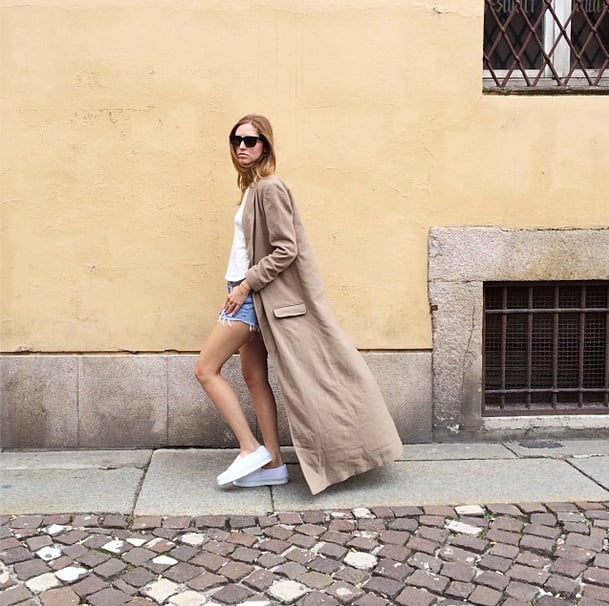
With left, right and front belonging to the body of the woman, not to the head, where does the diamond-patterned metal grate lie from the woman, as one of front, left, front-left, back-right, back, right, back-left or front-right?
back-right

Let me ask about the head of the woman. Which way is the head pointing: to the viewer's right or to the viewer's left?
to the viewer's left

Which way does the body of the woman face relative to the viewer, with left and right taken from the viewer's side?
facing to the left of the viewer

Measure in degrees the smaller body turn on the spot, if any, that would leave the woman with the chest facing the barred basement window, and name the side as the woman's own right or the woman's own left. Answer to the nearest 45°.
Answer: approximately 135° to the woman's own right

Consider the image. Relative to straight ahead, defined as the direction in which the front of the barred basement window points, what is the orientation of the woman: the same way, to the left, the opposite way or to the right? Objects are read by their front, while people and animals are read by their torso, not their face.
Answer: to the right

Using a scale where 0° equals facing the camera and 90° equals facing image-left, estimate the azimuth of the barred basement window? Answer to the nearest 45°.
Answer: approximately 0°

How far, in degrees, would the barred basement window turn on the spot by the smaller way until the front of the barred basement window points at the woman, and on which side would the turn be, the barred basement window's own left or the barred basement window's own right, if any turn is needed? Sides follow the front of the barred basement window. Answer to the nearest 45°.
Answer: approximately 45° to the barred basement window's own right

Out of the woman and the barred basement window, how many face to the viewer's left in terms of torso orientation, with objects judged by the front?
1
